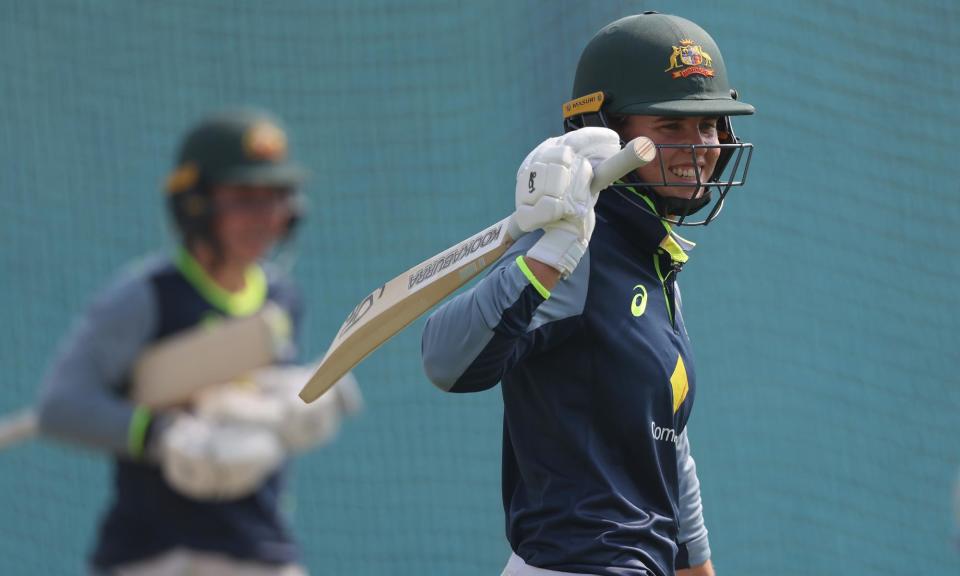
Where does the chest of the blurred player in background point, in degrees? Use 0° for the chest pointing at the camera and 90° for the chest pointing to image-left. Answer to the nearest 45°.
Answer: approximately 315°

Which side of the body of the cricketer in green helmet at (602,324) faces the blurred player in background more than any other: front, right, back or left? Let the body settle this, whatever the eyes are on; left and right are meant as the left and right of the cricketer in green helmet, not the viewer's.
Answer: back

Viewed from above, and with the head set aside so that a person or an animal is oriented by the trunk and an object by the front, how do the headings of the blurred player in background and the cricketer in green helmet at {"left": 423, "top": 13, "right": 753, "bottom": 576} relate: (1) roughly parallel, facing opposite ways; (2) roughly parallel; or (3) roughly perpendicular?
roughly parallel

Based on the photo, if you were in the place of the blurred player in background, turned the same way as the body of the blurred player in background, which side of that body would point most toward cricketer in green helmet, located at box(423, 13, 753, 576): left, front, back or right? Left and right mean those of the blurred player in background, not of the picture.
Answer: front

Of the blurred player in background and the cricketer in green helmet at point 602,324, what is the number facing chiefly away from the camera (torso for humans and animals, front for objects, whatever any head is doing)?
0
